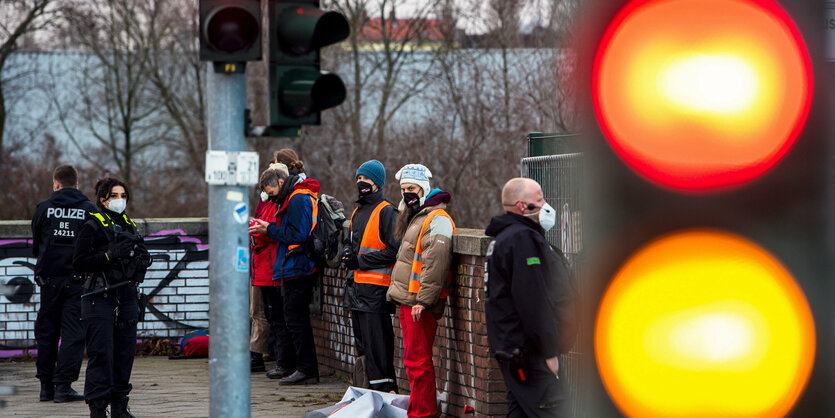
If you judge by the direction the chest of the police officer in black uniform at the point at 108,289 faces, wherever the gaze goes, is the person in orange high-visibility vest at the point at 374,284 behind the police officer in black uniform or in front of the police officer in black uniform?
in front

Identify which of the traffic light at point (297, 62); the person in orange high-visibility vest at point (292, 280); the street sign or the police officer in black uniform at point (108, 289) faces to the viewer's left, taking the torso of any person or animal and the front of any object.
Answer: the person in orange high-visibility vest

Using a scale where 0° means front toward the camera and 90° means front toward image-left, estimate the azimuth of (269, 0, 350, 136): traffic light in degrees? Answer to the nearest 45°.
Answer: approximately 315°

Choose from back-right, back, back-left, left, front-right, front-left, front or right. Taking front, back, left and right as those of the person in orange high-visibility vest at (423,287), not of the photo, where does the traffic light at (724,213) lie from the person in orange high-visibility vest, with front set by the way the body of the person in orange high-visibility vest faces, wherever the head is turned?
front-left

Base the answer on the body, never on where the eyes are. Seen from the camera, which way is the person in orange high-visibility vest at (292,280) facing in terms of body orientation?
to the viewer's left

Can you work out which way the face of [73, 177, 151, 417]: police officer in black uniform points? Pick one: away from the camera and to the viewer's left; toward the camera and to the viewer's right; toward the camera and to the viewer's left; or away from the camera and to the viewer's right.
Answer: toward the camera and to the viewer's right

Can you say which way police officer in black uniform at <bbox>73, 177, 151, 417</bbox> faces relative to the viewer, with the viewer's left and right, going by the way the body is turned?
facing the viewer and to the right of the viewer

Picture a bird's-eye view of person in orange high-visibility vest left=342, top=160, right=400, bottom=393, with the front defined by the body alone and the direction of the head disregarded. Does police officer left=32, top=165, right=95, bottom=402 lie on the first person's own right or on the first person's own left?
on the first person's own right

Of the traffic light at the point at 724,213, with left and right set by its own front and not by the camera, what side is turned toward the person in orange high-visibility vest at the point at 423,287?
back
